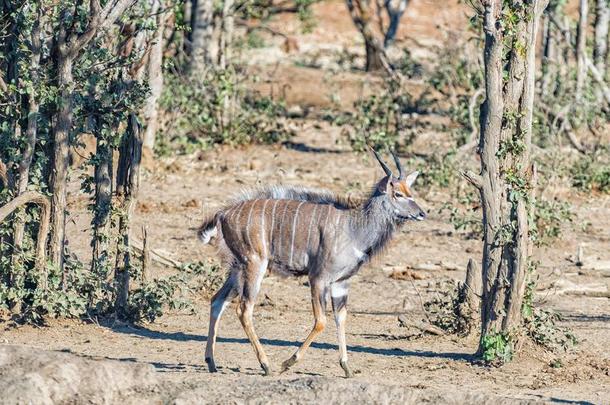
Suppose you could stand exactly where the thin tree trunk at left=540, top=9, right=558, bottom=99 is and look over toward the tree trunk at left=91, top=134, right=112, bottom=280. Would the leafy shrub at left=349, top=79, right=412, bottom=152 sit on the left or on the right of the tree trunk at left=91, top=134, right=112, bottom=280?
right

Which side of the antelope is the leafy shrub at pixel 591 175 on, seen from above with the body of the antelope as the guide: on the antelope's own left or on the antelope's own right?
on the antelope's own left

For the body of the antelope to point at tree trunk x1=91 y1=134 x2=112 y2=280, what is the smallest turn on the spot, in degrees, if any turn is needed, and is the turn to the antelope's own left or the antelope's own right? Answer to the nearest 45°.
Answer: approximately 135° to the antelope's own left

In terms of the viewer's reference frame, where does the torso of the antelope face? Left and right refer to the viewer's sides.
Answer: facing to the right of the viewer

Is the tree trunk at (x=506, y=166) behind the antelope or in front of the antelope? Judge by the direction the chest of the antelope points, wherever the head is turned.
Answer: in front

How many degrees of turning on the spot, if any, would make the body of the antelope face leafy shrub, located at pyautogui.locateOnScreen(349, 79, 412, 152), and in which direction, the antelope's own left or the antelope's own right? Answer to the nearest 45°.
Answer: approximately 90° to the antelope's own left

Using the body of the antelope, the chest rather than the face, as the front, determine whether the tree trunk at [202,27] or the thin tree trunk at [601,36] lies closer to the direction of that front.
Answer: the thin tree trunk

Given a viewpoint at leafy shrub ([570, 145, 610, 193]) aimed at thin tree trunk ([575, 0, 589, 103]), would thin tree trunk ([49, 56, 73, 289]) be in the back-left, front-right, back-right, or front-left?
back-left

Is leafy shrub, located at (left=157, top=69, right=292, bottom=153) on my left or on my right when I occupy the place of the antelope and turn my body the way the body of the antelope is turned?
on my left
